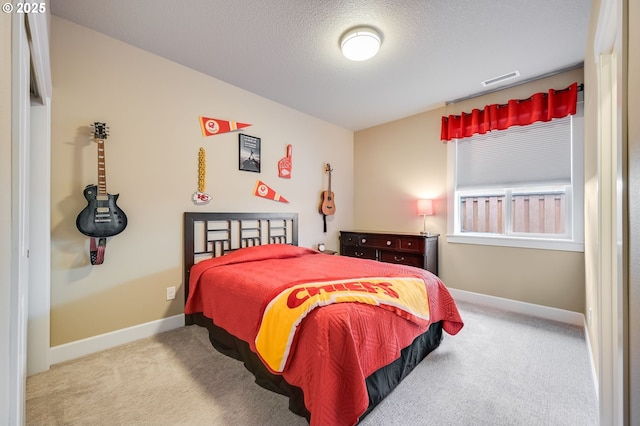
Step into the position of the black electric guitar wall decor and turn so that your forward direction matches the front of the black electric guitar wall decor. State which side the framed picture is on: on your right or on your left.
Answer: on your left

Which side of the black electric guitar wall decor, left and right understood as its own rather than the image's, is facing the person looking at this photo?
front

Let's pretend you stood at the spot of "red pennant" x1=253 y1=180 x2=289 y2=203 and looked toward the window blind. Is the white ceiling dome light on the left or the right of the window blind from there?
right

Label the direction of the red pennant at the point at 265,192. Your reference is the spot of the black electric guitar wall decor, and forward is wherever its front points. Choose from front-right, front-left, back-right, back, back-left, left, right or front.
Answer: left

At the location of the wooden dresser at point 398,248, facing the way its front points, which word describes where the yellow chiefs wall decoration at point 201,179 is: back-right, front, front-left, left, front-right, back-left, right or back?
front

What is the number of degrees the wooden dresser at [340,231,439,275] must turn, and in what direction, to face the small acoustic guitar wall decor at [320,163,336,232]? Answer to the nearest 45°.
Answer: approximately 45° to its right

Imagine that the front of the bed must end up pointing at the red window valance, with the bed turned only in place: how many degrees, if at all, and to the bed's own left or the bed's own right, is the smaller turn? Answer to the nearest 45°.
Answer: approximately 90° to the bed's own left

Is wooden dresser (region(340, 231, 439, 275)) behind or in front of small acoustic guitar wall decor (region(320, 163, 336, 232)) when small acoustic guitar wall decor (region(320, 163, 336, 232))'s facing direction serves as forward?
in front

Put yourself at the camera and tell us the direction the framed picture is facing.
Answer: facing the viewer and to the right of the viewer

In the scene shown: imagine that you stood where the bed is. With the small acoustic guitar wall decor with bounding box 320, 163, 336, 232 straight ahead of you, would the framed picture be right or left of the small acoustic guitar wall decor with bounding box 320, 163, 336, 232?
left

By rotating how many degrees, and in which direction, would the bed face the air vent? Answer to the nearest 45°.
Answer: approximately 90° to its left

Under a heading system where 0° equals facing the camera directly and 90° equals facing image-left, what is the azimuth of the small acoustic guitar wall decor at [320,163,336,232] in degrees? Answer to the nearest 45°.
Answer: approximately 315°
